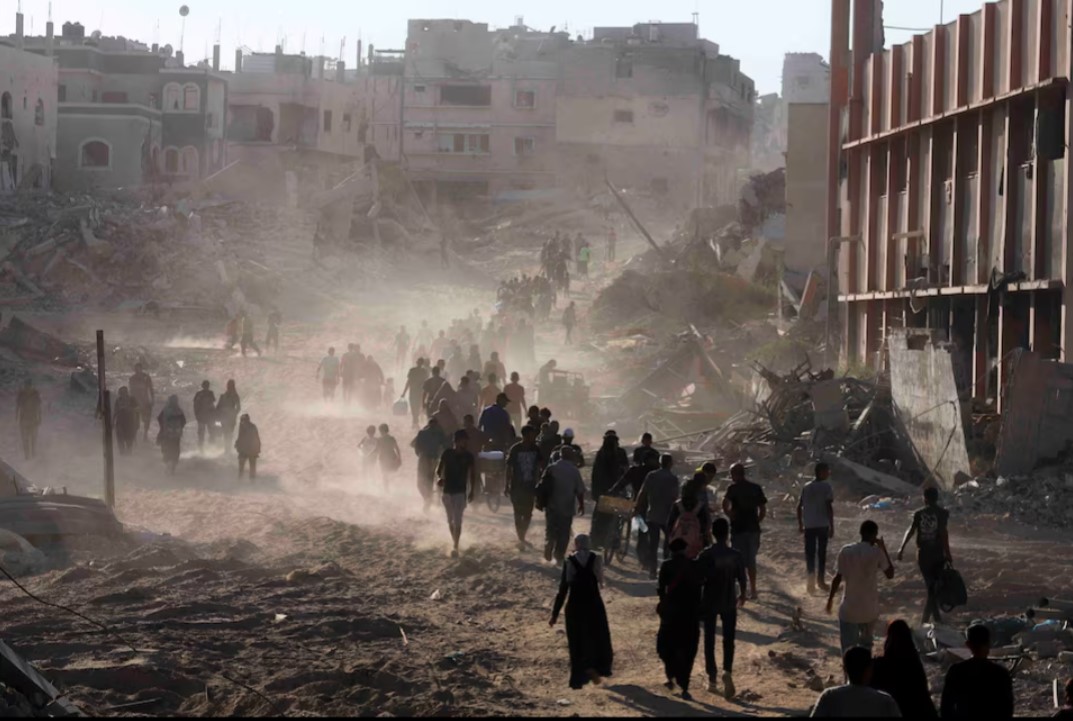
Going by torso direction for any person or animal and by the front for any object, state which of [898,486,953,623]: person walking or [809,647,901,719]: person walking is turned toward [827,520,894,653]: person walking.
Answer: [809,647,901,719]: person walking

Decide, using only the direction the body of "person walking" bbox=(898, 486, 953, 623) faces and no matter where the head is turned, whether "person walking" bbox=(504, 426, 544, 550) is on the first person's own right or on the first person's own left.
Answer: on the first person's own left

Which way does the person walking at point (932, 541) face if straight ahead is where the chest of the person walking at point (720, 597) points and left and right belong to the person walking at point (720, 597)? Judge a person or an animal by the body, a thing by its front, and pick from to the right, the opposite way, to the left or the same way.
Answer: the same way

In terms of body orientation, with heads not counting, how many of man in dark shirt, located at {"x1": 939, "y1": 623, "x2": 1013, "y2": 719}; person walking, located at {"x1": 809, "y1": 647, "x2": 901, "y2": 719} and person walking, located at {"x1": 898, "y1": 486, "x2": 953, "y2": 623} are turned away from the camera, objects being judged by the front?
3

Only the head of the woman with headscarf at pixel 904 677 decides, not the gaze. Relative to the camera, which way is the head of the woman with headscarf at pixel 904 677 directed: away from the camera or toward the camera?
away from the camera

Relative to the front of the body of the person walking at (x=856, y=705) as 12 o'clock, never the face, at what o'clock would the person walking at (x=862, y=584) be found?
the person walking at (x=862, y=584) is roughly at 12 o'clock from the person walking at (x=856, y=705).

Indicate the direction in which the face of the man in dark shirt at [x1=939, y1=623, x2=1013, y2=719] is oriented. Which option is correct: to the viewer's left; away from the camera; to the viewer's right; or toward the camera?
away from the camera

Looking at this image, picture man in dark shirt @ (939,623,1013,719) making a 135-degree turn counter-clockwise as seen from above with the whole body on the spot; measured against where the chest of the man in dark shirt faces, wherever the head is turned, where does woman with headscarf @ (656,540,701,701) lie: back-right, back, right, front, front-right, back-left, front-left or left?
right

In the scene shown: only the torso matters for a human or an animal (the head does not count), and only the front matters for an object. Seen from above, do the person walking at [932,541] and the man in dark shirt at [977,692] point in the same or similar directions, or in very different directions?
same or similar directions

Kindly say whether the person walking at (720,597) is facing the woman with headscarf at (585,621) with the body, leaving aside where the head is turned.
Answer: no

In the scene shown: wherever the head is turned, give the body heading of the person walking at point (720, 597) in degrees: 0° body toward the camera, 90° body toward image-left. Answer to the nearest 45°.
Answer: approximately 180°

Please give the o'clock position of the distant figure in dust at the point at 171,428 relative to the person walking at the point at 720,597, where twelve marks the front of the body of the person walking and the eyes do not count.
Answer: The distant figure in dust is roughly at 11 o'clock from the person walking.

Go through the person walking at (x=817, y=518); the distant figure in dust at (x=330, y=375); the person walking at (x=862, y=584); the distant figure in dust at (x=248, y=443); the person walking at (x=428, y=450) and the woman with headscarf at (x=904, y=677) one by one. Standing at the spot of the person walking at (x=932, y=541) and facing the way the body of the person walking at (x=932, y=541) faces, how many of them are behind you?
2

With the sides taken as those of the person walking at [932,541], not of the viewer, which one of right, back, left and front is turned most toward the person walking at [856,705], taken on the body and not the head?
back

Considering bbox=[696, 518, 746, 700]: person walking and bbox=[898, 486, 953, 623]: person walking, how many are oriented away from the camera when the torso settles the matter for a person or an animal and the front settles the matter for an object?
2

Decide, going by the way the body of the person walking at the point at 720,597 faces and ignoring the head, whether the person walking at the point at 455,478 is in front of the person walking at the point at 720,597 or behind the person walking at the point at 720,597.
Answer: in front

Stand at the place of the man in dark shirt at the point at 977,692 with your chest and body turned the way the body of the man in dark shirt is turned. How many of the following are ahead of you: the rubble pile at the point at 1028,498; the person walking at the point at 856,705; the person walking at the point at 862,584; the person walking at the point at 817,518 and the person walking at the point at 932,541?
4

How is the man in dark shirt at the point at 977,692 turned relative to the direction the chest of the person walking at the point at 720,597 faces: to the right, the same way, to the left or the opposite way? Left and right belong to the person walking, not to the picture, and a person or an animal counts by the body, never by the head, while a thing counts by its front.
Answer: the same way

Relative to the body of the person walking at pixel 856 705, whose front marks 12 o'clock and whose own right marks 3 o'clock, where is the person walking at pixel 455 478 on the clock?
the person walking at pixel 455 478 is roughly at 11 o'clock from the person walking at pixel 856 705.

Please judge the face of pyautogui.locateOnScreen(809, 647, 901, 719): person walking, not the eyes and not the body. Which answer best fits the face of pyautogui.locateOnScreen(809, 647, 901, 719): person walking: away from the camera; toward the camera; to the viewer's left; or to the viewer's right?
away from the camera

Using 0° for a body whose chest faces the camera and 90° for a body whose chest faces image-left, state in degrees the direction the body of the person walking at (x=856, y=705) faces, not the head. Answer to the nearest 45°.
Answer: approximately 180°

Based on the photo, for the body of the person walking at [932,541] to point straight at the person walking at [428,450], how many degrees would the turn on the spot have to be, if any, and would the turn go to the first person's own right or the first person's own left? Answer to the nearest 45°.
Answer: approximately 45° to the first person's own left

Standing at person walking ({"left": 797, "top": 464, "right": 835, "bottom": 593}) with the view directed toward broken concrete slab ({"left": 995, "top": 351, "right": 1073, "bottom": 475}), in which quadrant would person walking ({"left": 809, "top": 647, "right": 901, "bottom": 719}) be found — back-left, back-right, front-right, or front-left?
back-right

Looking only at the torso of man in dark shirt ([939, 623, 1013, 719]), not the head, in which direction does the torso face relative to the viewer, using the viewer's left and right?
facing away from the viewer
